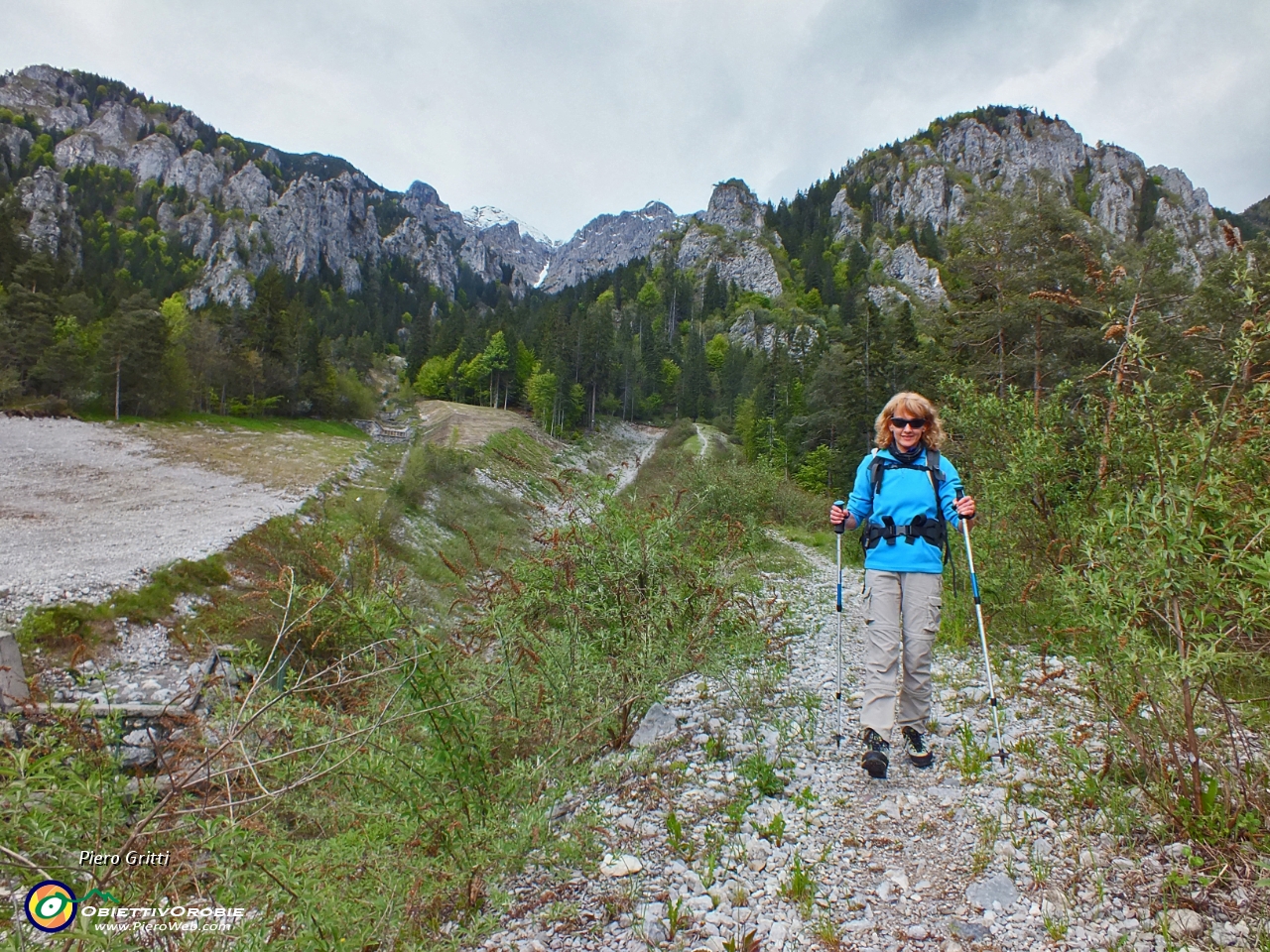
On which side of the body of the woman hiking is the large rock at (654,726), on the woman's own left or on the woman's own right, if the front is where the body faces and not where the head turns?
on the woman's own right

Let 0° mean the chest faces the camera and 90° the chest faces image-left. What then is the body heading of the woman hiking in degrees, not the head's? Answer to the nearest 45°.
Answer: approximately 0°

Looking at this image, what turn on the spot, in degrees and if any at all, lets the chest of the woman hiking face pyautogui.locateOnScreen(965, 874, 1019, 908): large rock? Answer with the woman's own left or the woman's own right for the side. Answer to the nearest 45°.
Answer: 0° — they already face it
